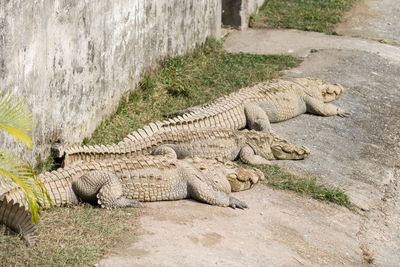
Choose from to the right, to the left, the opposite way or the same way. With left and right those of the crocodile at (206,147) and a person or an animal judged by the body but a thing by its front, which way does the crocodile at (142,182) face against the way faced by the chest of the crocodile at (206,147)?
the same way

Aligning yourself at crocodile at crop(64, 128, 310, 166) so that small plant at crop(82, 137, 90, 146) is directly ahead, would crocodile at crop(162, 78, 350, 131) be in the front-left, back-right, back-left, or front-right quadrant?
back-right

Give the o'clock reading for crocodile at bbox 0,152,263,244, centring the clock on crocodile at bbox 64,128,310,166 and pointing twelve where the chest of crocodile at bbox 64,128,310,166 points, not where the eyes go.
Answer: crocodile at bbox 0,152,263,244 is roughly at 4 o'clock from crocodile at bbox 64,128,310,166.

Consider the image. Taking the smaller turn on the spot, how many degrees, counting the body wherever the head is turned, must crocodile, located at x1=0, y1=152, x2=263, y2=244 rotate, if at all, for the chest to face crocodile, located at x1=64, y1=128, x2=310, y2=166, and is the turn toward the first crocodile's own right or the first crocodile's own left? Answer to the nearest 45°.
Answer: approximately 45° to the first crocodile's own left

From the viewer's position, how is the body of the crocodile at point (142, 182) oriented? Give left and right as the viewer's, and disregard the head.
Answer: facing to the right of the viewer

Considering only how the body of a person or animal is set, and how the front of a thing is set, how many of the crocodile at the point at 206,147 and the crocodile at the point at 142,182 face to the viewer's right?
2

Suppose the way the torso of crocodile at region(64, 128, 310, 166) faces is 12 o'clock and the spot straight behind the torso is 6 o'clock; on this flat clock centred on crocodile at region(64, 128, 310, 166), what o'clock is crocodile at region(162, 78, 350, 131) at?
crocodile at region(162, 78, 350, 131) is roughly at 10 o'clock from crocodile at region(64, 128, 310, 166).

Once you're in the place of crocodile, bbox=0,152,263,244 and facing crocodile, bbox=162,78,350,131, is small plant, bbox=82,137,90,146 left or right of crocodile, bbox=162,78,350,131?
left

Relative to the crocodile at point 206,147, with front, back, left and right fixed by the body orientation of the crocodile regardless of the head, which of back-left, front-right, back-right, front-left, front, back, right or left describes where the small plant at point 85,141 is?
back

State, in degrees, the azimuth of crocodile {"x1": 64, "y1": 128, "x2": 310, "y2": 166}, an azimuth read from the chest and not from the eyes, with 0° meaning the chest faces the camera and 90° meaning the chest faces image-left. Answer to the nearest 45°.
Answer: approximately 270°

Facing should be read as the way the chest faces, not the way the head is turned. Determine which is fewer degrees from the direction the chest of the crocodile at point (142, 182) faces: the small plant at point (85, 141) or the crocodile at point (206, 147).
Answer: the crocodile

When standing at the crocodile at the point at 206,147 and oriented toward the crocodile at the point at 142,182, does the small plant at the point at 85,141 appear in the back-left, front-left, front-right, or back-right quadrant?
front-right

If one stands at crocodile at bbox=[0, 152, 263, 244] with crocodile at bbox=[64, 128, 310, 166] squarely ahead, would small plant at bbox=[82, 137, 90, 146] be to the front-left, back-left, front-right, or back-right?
front-left
